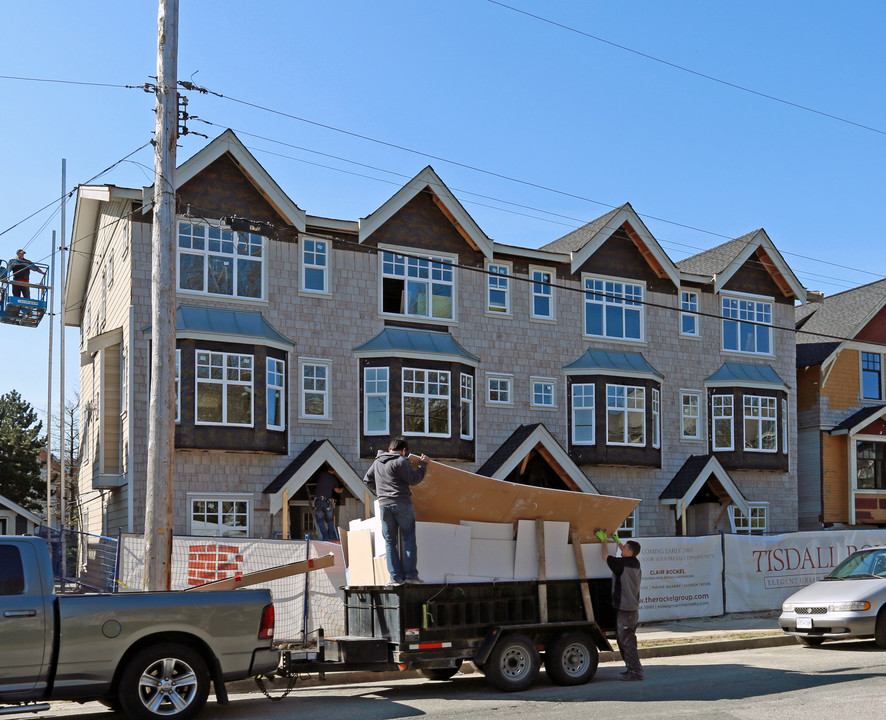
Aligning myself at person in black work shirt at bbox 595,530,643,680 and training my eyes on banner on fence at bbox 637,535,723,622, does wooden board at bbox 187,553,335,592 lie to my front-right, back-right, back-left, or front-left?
back-left

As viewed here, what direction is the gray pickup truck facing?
to the viewer's left

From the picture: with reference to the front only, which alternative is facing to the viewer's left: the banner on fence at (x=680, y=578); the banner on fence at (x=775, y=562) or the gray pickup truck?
the gray pickup truck

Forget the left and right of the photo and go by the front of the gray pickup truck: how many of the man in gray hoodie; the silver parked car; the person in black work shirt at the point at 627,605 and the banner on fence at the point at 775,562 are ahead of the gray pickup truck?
0

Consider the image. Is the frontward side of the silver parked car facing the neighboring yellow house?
no

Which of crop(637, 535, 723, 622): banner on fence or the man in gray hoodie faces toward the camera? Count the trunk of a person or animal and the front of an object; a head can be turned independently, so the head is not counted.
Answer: the banner on fence

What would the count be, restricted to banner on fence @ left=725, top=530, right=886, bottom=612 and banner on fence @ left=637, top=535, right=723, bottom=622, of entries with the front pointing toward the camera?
2

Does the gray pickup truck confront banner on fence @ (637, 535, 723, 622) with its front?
no

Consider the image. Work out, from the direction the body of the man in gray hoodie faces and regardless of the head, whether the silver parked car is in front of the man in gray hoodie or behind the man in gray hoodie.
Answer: in front

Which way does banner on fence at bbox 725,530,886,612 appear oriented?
toward the camera

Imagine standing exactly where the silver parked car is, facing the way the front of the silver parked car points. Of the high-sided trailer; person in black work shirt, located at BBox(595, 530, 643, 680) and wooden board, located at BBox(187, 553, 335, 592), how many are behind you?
0

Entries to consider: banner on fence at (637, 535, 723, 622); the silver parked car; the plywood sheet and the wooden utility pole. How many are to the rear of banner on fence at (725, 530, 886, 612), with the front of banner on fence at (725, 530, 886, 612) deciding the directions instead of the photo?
0

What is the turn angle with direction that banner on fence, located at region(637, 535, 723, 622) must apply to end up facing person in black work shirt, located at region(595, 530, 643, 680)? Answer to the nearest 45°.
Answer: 0° — it already faces them

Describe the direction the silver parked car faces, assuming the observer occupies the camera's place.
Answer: facing the viewer and to the left of the viewer
